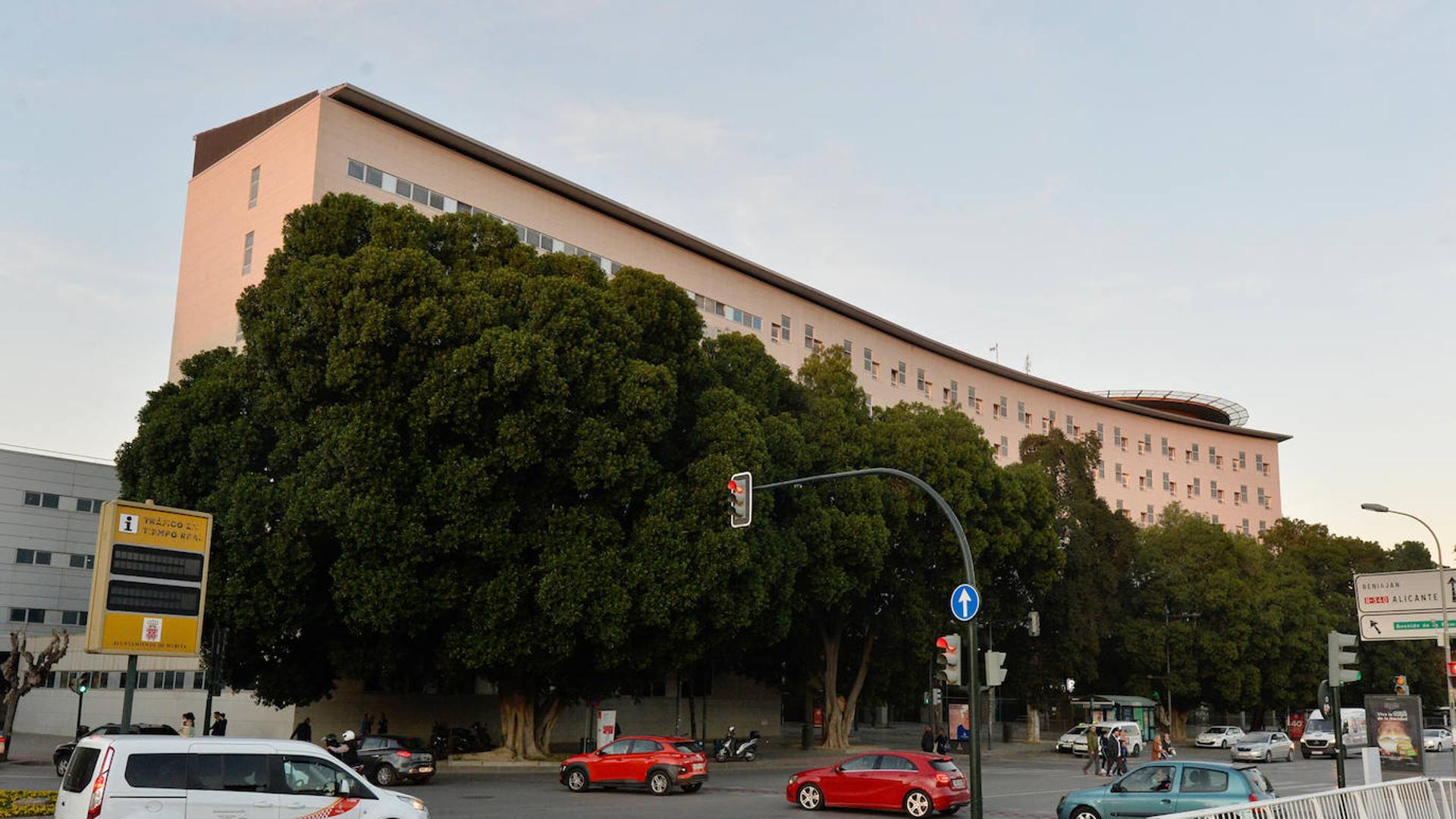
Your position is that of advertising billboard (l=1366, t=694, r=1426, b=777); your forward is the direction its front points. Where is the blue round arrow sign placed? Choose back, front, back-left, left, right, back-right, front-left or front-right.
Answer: front-right

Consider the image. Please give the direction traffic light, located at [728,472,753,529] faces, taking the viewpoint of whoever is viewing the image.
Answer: facing the viewer and to the left of the viewer

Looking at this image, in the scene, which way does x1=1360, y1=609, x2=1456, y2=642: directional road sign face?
toward the camera

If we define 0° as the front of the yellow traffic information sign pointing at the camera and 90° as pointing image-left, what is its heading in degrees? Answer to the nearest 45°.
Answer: approximately 315°

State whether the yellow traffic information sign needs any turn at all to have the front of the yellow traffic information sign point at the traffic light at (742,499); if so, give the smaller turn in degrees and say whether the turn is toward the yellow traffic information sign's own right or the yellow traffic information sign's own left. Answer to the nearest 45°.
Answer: approximately 45° to the yellow traffic information sign's own left

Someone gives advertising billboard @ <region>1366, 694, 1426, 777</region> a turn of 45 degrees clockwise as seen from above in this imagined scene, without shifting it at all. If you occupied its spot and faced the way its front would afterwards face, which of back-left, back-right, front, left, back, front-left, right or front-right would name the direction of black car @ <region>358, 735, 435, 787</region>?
front-right

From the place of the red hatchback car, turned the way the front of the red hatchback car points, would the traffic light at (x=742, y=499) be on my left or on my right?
on my left

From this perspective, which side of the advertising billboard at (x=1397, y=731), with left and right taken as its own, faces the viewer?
front

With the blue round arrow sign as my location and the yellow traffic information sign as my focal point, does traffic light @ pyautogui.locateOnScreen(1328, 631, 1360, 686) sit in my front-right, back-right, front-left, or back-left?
back-right

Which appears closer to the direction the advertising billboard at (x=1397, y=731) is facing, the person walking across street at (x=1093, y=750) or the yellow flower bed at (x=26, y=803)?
the yellow flower bed

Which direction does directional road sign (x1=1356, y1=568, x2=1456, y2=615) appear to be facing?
toward the camera

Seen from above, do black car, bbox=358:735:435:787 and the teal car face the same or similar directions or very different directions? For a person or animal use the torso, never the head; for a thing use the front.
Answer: same or similar directions

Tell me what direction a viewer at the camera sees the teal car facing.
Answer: facing to the left of the viewer

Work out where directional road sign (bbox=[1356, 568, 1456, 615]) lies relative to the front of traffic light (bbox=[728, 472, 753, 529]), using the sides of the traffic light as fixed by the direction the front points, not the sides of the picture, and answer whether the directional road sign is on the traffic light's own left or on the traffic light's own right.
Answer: on the traffic light's own left

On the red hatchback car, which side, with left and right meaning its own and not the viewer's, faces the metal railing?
back
